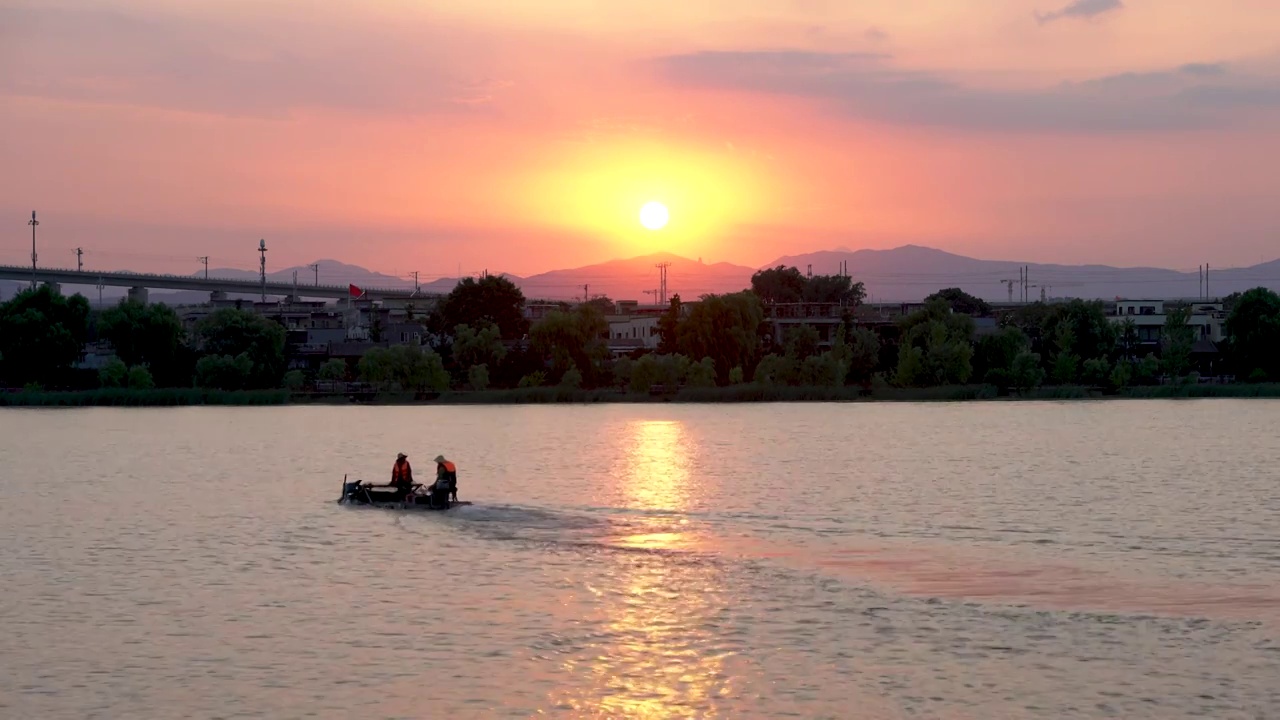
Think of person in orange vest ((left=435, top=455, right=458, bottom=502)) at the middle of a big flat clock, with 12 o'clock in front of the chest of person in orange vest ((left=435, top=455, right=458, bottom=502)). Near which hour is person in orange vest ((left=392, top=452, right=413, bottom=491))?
person in orange vest ((left=392, top=452, right=413, bottom=491)) is roughly at 1 o'clock from person in orange vest ((left=435, top=455, right=458, bottom=502)).

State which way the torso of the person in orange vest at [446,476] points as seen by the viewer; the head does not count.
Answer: to the viewer's left

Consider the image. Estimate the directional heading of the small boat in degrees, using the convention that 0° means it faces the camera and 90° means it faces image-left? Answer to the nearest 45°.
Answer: approximately 90°
